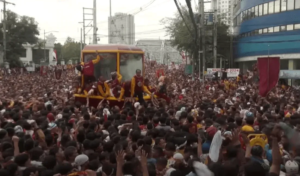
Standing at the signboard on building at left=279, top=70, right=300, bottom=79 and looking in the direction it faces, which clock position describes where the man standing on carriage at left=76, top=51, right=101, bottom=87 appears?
The man standing on carriage is roughly at 1 o'clock from the signboard on building.

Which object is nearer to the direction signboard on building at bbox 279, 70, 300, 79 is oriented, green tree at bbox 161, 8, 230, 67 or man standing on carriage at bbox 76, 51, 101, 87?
the man standing on carriage

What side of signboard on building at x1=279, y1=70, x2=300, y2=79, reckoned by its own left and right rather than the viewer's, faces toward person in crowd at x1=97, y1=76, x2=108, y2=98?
front

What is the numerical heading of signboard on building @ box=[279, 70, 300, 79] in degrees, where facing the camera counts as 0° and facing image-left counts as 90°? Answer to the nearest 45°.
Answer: approximately 0°

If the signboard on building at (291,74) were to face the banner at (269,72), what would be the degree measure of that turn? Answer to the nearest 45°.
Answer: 0° — it already faces it
